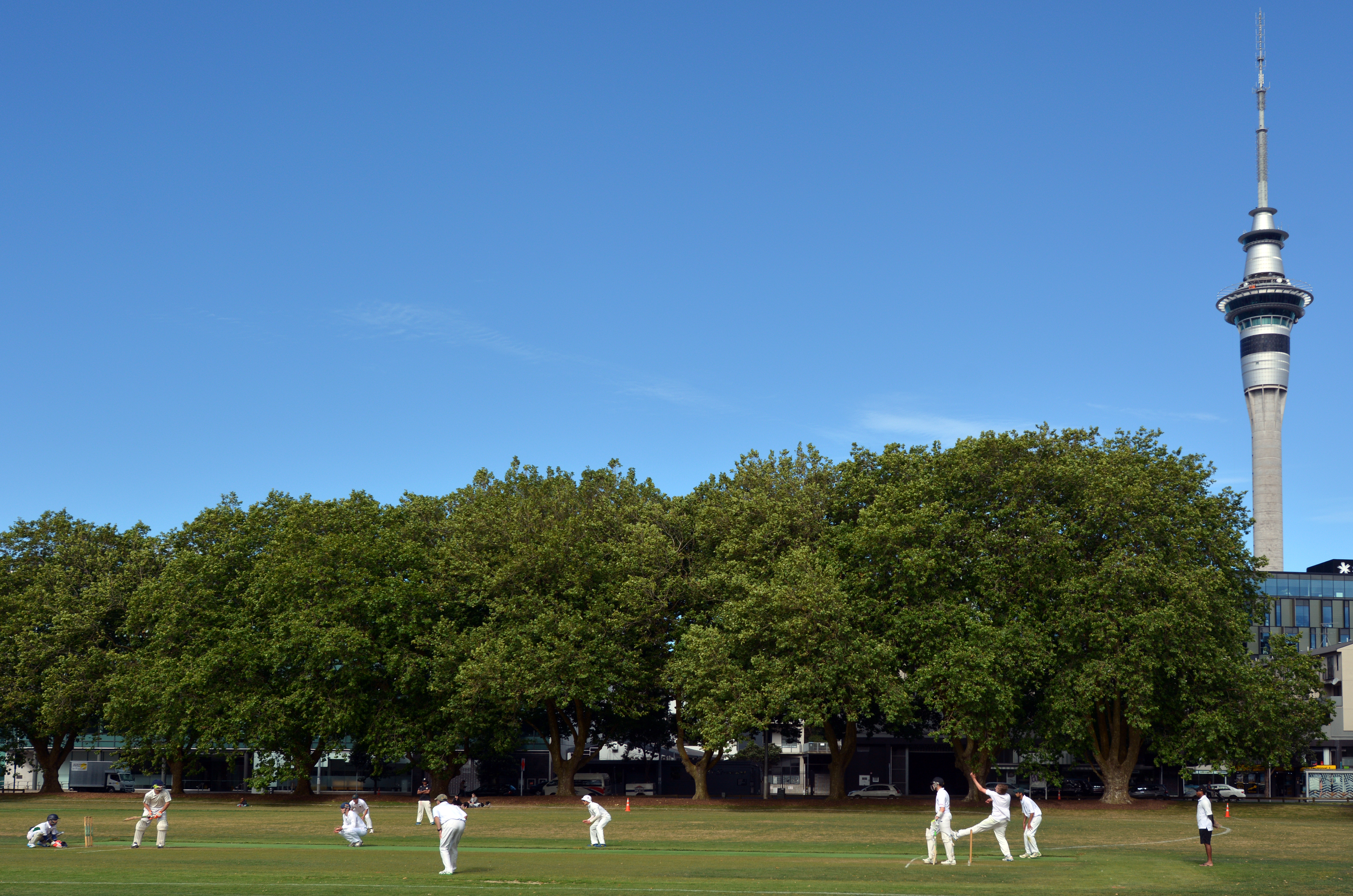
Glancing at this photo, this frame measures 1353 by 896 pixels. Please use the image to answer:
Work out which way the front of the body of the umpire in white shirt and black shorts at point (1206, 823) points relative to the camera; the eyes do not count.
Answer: to the viewer's left

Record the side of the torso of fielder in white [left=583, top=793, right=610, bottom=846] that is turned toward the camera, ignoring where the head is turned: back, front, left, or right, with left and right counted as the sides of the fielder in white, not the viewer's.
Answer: left

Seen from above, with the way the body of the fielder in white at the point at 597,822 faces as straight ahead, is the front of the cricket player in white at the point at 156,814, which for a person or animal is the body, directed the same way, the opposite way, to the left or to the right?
to the left

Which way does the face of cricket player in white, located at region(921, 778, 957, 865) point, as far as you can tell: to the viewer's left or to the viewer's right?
to the viewer's left

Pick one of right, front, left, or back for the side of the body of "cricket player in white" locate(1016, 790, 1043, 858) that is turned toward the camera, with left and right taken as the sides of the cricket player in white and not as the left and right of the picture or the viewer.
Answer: left

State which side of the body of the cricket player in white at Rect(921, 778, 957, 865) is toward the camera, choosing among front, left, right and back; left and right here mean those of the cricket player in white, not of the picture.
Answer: left

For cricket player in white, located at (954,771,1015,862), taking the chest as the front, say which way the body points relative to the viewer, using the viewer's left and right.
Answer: facing away from the viewer and to the left of the viewer

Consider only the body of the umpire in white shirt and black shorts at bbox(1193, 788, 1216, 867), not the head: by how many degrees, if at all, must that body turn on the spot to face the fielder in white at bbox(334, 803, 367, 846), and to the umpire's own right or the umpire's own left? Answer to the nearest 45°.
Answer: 0° — they already face them

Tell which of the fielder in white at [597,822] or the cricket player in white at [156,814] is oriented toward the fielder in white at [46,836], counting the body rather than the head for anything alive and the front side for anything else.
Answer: the fielder in white at [597,822]
